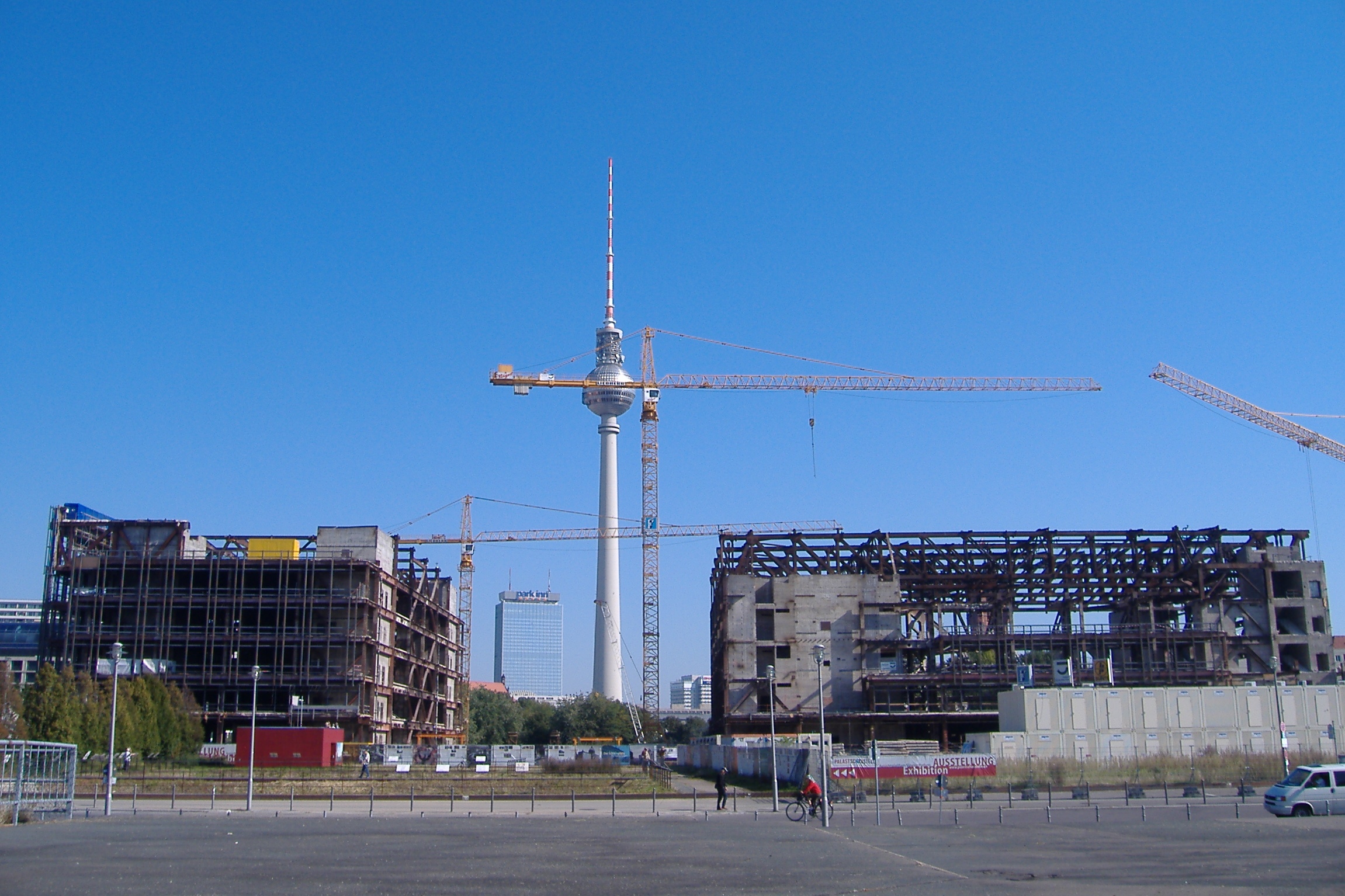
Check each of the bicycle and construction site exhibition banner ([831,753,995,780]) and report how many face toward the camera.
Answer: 1

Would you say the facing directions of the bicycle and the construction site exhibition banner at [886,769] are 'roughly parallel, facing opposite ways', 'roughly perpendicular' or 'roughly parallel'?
roughly perpendicular

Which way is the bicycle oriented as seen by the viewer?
to the viewer's left

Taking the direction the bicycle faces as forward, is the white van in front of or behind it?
behind

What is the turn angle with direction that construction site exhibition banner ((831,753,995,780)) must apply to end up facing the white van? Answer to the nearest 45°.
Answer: approximately 45° to its left

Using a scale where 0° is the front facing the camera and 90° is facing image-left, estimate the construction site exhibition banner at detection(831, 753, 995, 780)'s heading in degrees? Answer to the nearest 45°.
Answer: approximately 0°

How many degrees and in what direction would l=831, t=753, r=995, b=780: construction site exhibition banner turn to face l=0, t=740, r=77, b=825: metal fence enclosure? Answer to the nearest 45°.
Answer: approximately 45° to its right

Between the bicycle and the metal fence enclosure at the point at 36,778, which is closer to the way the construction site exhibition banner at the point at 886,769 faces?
the bicycle
